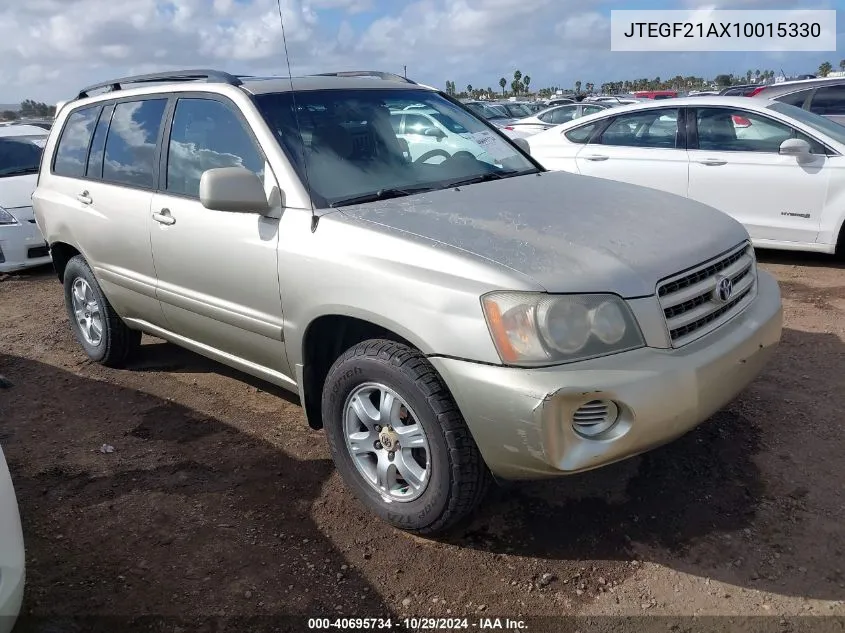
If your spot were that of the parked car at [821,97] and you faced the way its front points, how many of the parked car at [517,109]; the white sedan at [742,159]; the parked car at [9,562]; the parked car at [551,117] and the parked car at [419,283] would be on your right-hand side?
3

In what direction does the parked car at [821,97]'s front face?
to the viewer's right

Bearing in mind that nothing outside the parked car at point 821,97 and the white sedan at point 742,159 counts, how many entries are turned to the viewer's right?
2

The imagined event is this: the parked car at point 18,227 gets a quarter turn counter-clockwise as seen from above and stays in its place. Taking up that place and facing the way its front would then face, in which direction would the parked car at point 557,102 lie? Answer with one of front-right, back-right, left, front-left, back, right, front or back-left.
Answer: front

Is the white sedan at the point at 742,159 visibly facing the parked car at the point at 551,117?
no

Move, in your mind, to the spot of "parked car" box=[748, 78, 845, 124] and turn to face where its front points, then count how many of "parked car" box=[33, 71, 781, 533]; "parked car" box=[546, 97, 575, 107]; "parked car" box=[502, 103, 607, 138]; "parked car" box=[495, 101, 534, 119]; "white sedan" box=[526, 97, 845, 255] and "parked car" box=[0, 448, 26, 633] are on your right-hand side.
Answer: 3

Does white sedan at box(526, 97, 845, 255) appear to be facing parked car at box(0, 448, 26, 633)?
no

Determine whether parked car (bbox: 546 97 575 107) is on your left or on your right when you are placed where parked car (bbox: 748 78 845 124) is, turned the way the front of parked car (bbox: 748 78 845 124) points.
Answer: on your left

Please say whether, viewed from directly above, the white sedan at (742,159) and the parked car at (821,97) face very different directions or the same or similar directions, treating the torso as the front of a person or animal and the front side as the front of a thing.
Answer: same or similar directions

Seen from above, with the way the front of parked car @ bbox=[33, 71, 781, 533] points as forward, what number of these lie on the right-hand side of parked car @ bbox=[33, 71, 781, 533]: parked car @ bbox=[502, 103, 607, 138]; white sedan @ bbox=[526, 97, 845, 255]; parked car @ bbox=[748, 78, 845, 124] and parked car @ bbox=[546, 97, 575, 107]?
0

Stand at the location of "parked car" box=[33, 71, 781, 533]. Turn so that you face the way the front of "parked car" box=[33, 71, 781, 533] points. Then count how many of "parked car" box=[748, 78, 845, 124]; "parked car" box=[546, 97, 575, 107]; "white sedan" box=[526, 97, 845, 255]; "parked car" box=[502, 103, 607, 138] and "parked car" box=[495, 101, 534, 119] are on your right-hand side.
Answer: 0

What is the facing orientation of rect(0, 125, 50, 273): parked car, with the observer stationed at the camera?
facing the viewer and to the right of the viewer

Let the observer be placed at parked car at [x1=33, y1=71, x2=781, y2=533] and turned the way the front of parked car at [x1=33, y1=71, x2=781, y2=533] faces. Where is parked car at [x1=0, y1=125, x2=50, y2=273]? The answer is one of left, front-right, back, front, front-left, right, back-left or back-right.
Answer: back

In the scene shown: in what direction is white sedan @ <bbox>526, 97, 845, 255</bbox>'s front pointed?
to the viewer's right

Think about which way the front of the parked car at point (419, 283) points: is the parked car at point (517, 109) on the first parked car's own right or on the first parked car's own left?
on the first parked car's own left
